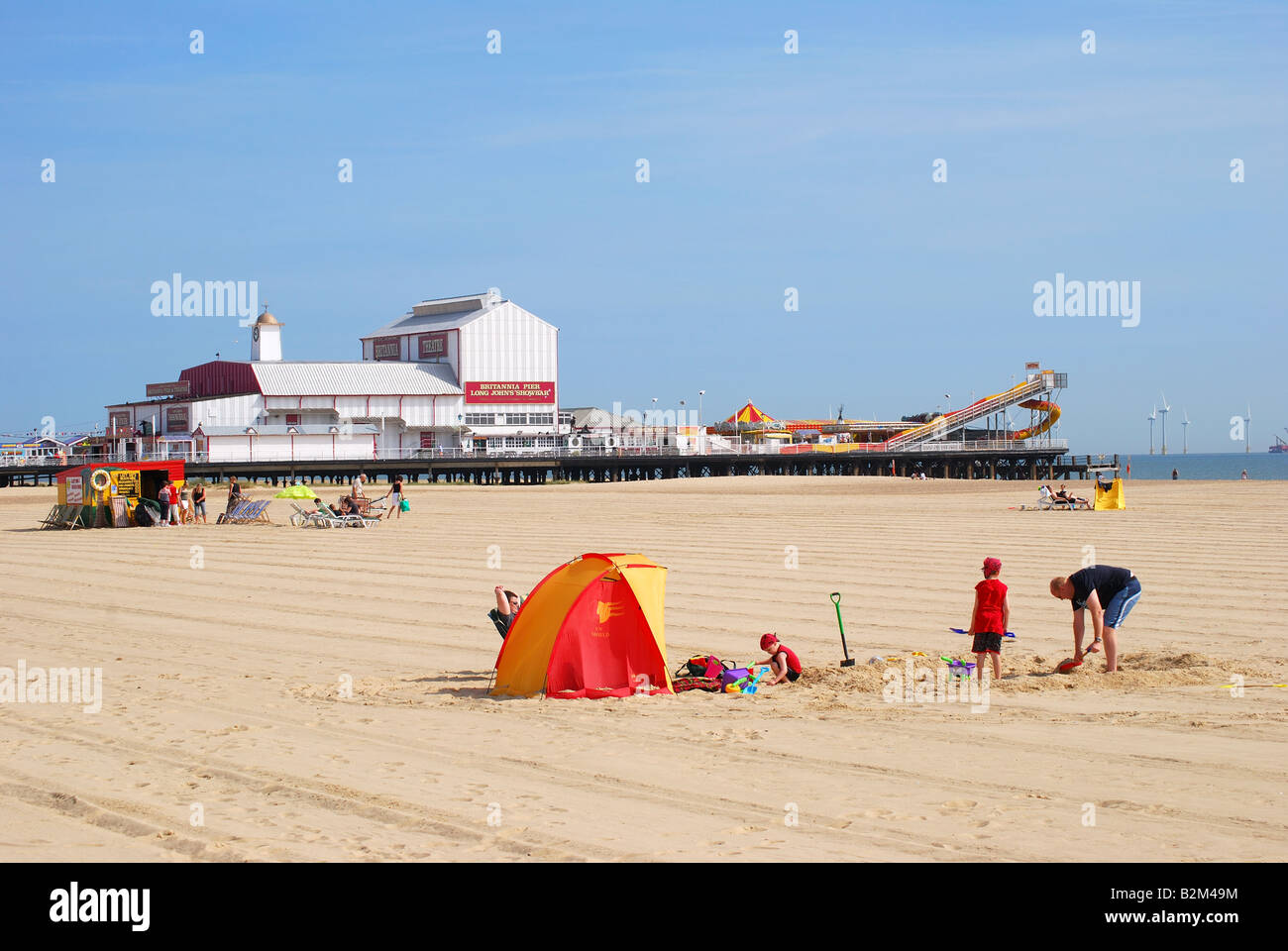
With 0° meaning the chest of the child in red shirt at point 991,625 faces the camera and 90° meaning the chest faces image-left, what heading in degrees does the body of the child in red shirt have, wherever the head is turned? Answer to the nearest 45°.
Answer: approximately 180°

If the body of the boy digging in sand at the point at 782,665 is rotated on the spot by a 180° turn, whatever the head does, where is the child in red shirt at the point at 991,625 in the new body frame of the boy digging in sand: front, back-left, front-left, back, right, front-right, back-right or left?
front

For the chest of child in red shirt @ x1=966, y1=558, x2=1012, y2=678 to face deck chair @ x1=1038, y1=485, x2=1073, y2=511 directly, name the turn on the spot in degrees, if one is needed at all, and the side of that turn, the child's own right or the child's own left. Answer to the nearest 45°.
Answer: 0° — they already face it

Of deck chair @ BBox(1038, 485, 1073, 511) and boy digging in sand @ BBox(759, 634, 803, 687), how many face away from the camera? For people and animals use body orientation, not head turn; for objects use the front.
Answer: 0

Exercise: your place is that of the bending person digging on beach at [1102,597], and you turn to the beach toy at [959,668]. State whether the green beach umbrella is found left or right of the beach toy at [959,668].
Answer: right

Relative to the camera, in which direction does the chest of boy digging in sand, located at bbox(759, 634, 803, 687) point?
to the viewer's left

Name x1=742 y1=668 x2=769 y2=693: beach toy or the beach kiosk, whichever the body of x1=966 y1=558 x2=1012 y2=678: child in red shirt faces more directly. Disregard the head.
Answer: the beach kiosk
